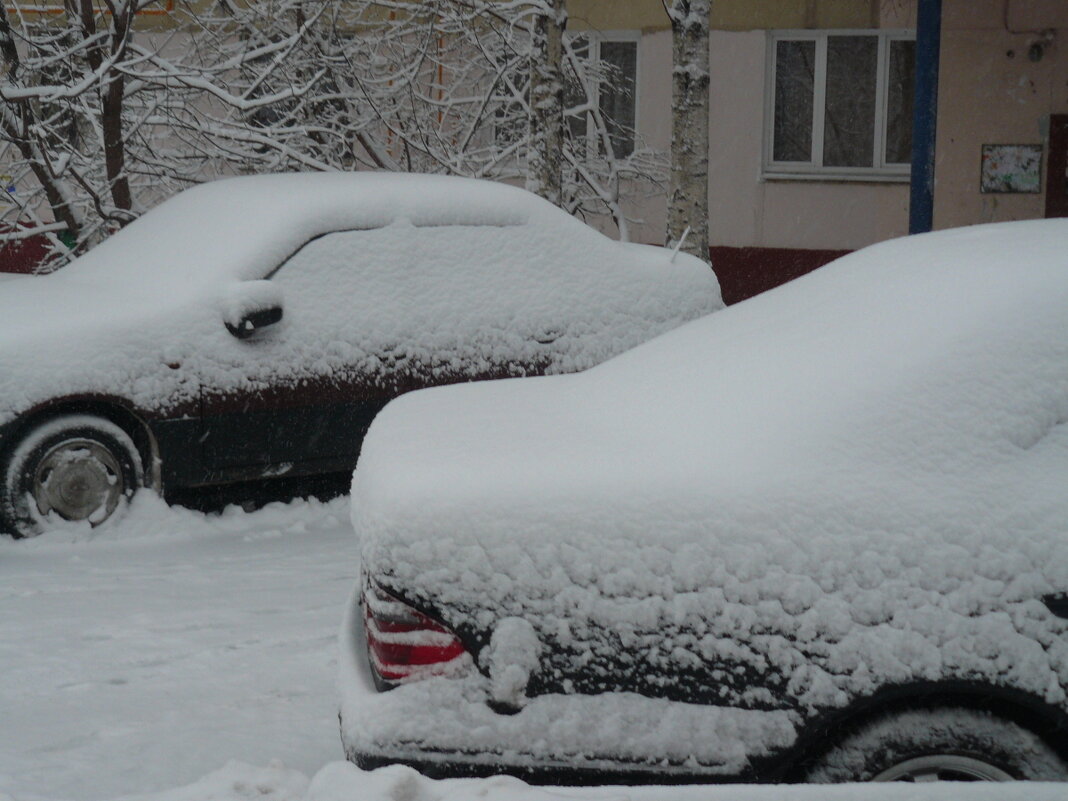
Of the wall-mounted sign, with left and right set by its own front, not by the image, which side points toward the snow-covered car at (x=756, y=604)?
front

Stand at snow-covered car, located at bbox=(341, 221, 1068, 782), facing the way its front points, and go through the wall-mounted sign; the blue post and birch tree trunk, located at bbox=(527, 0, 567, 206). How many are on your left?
3

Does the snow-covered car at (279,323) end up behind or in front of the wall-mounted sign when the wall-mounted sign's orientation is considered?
in front

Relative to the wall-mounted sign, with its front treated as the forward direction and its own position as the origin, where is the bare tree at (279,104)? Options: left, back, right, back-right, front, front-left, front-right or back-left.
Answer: front-right

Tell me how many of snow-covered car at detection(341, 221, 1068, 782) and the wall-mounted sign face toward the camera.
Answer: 1

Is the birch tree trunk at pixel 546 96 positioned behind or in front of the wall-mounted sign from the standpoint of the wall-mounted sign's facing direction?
in front

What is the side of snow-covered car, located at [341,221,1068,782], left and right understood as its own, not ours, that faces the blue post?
left

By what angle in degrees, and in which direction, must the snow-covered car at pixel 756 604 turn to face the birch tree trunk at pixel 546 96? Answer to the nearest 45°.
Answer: approximately 90° to its left

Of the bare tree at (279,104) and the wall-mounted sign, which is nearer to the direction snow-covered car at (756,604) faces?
the wall-mounted sign

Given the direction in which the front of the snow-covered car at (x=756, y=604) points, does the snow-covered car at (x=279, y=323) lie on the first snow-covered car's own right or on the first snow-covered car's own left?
on the first snow-covered car's own left

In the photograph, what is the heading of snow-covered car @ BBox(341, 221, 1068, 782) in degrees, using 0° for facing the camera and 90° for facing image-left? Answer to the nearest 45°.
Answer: approximately 270°

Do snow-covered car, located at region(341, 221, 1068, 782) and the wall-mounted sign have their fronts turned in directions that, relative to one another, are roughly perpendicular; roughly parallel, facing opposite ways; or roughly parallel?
roughly perpendicular
